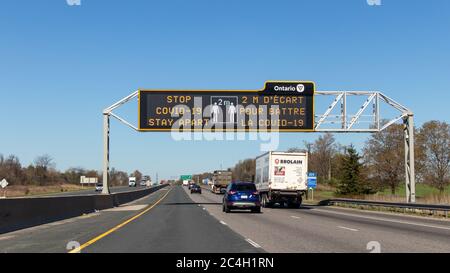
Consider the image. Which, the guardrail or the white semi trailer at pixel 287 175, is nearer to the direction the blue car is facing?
the white semi trailer

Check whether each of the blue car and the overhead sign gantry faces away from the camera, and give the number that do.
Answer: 1

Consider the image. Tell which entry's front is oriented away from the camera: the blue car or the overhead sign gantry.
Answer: the blue car

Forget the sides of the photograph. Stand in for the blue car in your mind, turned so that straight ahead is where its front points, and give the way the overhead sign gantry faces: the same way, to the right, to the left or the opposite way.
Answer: the opposite way

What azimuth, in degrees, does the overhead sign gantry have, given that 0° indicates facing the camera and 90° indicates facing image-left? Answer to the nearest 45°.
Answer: approximately 0°

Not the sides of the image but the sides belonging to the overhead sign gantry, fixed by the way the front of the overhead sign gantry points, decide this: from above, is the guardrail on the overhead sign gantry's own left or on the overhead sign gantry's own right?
on the overhead sign gantry's own left

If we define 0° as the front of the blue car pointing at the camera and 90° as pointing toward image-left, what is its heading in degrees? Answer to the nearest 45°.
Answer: approximately 180°

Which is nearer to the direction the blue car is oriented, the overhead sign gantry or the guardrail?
the overhead sign gantry
